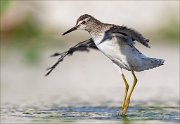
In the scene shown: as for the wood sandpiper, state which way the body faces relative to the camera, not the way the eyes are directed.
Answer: to the viewer's left
